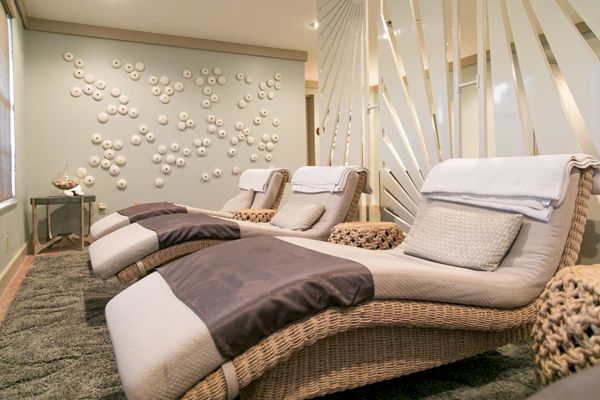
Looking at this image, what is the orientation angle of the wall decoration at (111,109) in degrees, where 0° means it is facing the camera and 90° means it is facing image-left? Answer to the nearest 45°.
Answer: approximately 0°

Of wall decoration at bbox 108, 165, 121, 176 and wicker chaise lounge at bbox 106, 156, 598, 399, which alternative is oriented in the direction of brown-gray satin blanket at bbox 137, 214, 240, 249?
the wall decoration

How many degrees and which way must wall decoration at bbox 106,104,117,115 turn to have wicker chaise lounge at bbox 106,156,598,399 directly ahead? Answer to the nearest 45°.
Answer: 0° — it already faces it

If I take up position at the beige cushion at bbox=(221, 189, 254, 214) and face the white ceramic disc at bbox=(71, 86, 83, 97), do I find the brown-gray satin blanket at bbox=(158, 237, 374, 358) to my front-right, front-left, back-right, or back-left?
back-left

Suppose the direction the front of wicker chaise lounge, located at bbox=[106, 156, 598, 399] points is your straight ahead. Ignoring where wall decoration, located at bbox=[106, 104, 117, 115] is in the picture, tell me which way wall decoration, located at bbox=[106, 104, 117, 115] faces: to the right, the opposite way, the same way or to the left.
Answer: to the left

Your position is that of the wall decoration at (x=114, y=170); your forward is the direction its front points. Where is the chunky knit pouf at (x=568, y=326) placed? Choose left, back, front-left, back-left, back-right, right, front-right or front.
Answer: front

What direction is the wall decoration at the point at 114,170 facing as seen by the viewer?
toward the camera

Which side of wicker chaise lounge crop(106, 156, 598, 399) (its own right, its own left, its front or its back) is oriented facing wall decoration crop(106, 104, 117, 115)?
right

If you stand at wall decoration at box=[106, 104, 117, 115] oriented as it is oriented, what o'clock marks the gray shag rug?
The gray shag rug is roughly at 12 o'clock from the wall decoration.

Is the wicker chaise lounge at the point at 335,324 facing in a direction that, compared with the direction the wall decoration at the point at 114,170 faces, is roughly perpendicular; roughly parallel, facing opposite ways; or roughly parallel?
roughly perpendicular

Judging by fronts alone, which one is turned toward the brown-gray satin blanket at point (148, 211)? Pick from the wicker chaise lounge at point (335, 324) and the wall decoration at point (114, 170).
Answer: the wall decoration

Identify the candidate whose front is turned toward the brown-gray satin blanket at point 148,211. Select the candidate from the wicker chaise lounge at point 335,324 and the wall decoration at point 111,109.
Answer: the wall decoration
